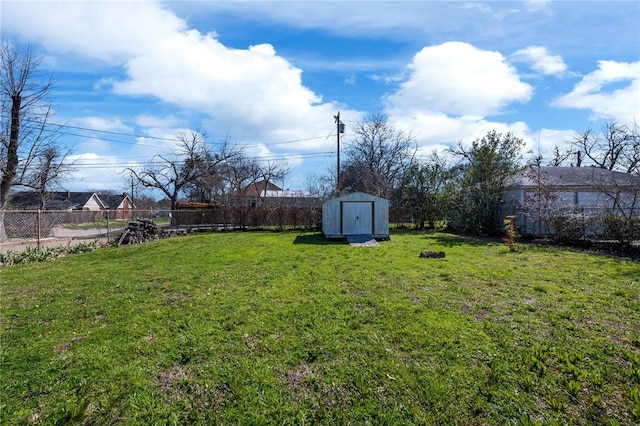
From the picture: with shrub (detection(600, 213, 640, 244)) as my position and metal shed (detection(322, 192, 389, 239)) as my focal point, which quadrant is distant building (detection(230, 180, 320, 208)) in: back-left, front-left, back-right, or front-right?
front-right

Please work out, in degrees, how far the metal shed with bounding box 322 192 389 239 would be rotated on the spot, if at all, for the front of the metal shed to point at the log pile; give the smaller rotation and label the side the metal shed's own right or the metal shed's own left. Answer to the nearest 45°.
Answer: approximately 90° to the metal shed's own right

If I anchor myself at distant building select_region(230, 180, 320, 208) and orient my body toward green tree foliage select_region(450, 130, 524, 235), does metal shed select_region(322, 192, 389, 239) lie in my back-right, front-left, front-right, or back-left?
front-right

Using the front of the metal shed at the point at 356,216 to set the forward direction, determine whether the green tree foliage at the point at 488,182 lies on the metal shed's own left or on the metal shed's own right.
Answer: on the metal shed's own left

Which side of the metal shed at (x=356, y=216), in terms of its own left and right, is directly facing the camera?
front

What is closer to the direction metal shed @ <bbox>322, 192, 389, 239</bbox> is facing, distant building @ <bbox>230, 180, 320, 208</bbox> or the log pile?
the log pile

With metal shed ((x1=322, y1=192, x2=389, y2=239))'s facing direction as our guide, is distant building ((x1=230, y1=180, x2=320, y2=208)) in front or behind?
behind

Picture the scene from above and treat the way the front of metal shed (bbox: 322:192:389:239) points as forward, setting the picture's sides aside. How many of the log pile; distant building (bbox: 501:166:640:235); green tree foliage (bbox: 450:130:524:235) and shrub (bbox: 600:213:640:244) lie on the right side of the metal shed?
1

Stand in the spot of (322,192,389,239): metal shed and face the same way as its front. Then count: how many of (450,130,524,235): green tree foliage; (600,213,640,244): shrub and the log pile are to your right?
1

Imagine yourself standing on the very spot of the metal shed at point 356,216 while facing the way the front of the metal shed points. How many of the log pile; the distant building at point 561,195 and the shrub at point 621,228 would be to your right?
1

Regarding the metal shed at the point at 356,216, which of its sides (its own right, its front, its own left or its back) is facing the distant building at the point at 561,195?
left

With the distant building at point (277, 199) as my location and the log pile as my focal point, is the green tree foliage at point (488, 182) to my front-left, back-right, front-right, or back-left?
front-left

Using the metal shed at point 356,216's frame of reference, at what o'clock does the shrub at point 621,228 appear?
The shrub is roughly at 10 o'clock from the metal shed.
